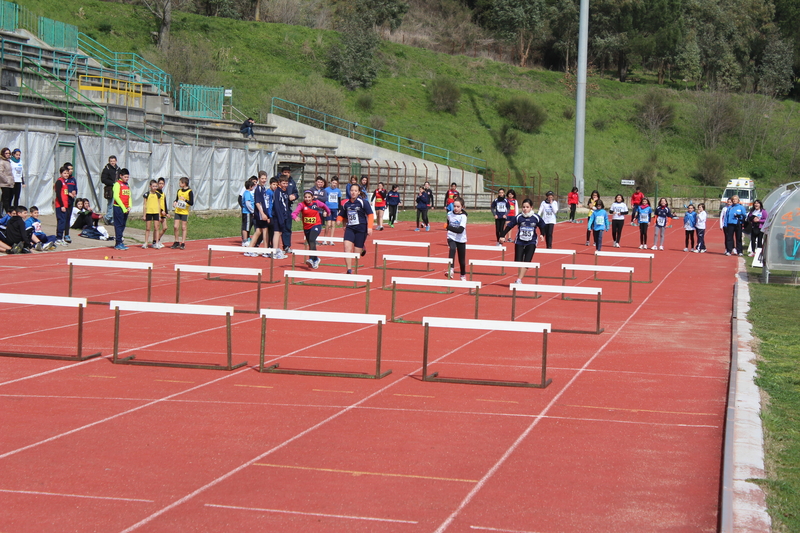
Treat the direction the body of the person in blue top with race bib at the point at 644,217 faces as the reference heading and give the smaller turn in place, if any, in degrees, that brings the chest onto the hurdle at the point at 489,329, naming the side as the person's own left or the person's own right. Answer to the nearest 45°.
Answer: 0° — they already face it

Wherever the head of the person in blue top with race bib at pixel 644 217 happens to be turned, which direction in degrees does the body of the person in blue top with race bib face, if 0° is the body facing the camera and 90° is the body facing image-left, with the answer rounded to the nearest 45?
approximately 0°

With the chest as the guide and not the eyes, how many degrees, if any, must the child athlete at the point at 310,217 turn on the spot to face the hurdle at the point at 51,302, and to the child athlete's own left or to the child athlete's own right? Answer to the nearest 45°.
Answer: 0° — they already face it

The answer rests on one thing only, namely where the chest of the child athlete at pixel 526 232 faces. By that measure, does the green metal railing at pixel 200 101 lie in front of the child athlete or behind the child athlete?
behind

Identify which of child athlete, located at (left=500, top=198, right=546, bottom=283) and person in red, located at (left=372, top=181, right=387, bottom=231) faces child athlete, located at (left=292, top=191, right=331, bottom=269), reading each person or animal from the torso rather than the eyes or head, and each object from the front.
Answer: the person in red
